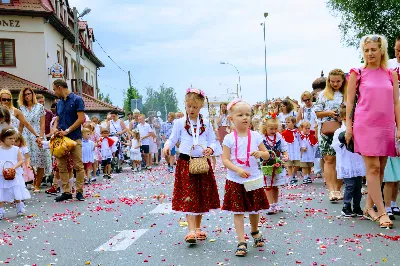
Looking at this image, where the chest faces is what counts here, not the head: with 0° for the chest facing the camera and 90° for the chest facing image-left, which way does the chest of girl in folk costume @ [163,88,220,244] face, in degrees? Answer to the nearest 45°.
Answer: approximately 0°

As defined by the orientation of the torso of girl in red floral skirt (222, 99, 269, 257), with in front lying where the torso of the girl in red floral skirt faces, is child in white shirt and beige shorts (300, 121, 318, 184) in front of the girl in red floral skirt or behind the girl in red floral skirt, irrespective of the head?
behind

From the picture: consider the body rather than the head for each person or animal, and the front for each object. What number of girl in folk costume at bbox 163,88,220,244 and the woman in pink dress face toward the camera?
2

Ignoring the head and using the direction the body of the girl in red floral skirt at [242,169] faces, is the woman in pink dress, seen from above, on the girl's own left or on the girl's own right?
on the girl's own left

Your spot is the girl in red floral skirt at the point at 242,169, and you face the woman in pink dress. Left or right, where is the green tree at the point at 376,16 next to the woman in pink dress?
left

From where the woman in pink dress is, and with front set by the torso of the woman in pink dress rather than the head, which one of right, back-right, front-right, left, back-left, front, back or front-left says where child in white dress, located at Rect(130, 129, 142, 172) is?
back-right

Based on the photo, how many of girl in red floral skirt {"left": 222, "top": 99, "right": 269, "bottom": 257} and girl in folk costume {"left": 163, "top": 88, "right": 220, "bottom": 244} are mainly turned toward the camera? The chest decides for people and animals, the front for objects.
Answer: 2

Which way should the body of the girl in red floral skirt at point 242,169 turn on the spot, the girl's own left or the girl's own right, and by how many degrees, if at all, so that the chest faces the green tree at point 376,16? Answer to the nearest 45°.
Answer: approximately 180°

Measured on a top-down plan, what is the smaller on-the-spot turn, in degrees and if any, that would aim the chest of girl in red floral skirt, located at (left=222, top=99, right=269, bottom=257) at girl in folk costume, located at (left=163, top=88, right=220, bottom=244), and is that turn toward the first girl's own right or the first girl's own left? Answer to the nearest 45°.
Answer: approximately 135° to the first girl's own right

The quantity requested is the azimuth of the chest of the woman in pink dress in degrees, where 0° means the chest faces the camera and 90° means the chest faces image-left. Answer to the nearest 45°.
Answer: approximately 0°

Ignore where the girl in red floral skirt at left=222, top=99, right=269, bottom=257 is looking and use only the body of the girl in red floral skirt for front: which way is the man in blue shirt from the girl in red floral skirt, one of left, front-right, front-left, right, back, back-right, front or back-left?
back-right
